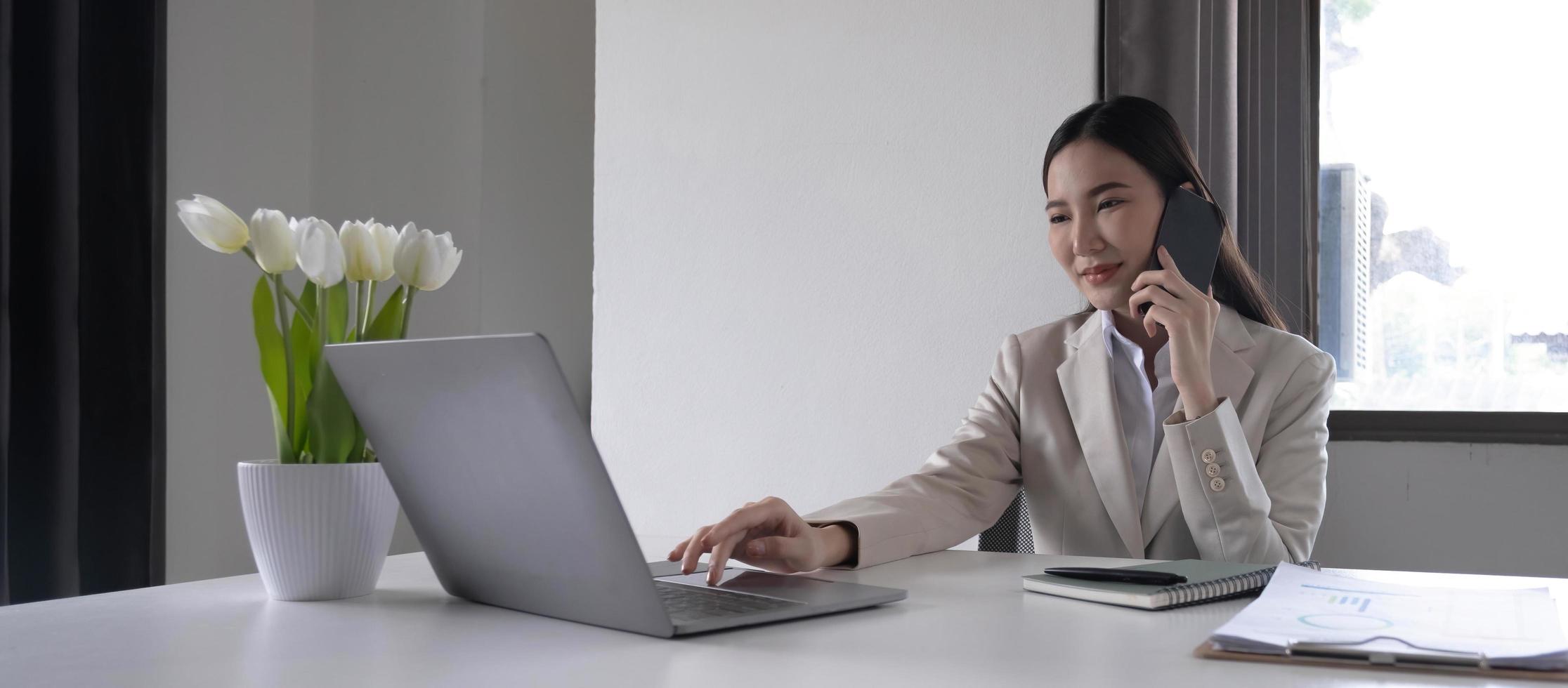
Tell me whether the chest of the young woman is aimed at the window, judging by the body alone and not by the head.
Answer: no

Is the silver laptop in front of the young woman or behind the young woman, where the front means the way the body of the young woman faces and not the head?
in front

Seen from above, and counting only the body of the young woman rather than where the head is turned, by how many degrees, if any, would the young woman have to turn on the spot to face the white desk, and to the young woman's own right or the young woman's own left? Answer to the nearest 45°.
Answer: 0° — they already face it

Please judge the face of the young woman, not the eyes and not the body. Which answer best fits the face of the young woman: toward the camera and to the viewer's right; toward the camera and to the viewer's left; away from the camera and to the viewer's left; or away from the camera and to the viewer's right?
toward the camera and to the viewer's left

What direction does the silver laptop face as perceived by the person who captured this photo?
facing away from the viewer and to the right of the viewer

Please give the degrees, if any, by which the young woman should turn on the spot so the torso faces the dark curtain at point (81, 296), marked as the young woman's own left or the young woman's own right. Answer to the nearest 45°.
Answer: approximately 45° to the young woman's own right

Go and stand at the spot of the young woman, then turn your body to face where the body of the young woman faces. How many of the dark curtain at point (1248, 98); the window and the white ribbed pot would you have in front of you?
1

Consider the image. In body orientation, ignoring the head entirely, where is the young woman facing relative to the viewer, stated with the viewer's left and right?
facing the viewer and to the left of the viewer

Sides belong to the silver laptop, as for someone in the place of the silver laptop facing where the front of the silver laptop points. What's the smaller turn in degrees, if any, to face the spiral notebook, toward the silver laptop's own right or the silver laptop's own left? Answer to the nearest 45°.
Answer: approximately 45° to the silver laptop's own right

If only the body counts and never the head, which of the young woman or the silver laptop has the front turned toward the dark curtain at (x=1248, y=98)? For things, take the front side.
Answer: the silver laptop

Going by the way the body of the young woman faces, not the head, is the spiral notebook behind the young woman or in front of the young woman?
in front

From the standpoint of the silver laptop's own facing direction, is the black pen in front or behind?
in front

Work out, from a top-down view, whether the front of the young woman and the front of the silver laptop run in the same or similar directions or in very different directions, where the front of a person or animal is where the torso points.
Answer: very different directions

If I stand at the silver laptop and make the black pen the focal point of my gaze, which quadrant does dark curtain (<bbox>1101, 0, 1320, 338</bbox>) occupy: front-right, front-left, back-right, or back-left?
front-left

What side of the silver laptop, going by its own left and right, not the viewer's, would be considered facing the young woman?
front
